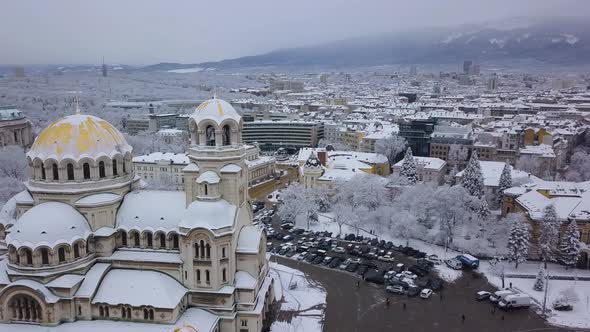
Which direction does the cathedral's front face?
to the viewer's right
